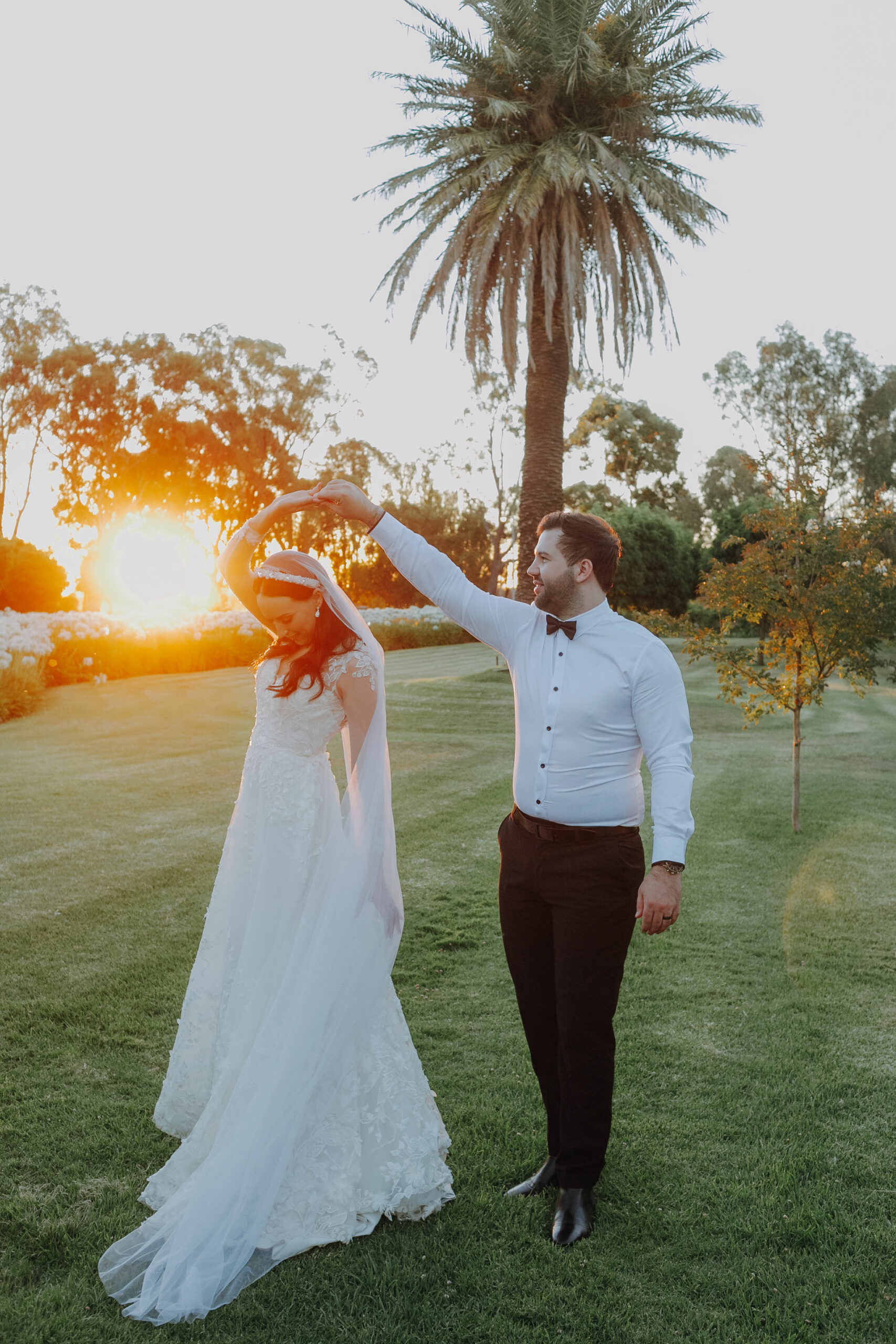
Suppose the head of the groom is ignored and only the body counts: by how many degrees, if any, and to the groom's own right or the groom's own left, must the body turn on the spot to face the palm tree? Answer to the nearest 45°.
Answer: approximately 135° to the groom's own right

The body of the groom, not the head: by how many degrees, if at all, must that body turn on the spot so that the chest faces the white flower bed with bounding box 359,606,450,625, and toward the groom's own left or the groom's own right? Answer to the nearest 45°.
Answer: approximately 135° to the groom's own right

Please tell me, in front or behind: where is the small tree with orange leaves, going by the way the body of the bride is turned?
behind

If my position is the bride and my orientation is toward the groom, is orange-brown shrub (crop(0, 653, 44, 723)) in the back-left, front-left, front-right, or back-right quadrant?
back-left

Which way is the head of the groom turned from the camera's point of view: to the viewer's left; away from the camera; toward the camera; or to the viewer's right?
to the viewer's left

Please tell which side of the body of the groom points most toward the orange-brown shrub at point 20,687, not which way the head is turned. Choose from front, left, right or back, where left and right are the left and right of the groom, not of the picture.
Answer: right

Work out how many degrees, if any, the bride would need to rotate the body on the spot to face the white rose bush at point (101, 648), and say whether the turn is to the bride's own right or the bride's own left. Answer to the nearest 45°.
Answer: approximately 135° to the bride's own right

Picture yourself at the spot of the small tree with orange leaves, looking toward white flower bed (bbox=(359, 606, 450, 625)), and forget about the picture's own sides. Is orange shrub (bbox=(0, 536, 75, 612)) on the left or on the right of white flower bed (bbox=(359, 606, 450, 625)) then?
left

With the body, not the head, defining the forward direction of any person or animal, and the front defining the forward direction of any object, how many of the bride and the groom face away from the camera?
0

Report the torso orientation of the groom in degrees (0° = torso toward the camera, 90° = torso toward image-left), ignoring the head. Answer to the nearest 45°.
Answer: approximately 45°

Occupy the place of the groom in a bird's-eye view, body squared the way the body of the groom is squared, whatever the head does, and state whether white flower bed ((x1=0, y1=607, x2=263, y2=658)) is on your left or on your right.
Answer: on your right
